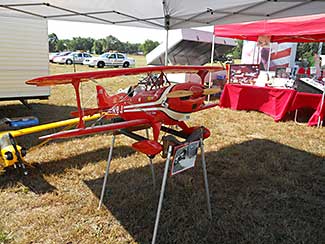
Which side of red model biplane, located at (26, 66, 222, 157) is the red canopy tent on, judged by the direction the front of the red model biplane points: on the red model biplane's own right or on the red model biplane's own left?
on the red model biplane's own left

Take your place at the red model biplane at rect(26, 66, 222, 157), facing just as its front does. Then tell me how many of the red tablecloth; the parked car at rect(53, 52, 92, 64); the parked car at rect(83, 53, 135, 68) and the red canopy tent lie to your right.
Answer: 0

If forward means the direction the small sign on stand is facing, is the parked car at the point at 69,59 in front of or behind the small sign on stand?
behind

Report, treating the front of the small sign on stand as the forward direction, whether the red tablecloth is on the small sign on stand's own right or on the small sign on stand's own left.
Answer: on the small sign on stand's own left

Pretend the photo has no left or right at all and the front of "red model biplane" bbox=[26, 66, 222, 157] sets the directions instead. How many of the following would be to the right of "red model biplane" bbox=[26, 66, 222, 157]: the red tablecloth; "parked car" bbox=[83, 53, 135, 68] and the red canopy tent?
0

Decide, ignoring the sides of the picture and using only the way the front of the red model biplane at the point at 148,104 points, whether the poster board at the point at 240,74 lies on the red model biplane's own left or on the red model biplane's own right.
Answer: on the red model biplane's own left

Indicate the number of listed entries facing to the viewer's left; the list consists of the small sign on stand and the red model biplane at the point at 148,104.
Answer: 0

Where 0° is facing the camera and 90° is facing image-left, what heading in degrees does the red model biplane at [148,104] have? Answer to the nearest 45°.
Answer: approximately 315°

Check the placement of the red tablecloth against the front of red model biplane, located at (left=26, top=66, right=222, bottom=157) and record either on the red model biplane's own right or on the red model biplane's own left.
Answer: on the red model biplane's own left

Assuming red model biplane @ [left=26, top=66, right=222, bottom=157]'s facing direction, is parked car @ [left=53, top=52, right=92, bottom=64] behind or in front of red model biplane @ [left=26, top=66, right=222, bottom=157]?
behind

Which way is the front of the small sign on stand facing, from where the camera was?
facing the viewer and to the right of the viewer

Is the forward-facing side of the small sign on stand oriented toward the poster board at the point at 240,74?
no

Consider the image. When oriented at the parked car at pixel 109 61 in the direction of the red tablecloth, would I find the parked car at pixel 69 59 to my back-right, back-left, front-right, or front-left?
back-right
